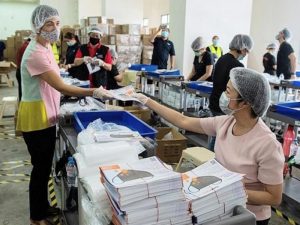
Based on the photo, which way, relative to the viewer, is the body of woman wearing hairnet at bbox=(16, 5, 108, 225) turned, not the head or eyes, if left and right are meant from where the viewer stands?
facing to the right of the viewer

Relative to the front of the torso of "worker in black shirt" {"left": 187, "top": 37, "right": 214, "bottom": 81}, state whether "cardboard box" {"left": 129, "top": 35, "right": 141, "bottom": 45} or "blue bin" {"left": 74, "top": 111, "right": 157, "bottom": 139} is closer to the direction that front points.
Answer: the blue bin

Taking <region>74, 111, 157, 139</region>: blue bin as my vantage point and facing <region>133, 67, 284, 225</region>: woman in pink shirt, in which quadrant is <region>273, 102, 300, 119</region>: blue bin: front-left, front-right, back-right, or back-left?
front-left

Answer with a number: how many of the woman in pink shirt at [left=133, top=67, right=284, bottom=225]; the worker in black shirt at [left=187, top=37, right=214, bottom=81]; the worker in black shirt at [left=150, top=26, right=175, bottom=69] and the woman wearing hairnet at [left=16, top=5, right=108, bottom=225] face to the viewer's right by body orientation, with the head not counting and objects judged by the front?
1

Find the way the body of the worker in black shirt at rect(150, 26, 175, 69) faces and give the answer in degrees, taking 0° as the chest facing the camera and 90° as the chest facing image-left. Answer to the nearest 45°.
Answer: approximately 0°

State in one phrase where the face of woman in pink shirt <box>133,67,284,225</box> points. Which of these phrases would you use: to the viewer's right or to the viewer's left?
to the viewer's left

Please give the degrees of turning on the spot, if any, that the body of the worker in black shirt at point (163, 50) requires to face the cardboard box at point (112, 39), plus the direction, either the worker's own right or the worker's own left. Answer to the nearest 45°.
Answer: approximately 135° to the worker's own right

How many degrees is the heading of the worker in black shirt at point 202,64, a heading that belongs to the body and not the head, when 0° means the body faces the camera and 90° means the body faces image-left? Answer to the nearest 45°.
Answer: approximately 45°
